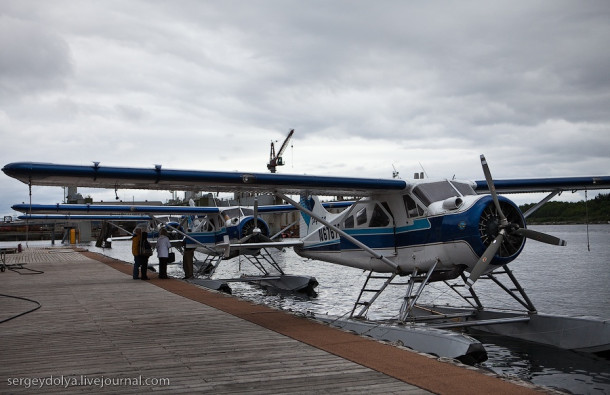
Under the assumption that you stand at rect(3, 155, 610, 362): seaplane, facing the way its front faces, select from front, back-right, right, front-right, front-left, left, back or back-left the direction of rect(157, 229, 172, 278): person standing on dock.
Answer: back

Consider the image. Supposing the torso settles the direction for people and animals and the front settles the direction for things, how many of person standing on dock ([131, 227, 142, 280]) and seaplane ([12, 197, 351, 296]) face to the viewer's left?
0

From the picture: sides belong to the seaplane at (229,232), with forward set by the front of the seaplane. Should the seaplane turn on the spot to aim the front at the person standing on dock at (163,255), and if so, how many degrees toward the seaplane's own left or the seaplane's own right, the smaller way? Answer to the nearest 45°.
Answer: approximately 90° to the seaplane's own right

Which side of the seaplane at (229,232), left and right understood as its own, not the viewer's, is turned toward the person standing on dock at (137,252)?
right

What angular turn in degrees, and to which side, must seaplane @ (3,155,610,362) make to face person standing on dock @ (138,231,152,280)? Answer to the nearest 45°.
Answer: approximately 180°

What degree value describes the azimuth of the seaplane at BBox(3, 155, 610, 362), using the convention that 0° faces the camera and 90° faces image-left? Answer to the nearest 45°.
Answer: approximately 315°

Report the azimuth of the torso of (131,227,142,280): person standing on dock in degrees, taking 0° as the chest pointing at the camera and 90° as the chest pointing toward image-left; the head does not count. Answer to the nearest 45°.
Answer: approximately 270°

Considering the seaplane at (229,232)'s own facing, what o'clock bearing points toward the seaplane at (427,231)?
the seaplane at (427,231) is roughly at 1 o'clock from the seaplane at (229,232).

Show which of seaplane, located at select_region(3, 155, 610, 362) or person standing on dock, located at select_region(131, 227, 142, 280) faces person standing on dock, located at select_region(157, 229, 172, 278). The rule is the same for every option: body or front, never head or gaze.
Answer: person standing on dock, located at select_region(131, 227, 142, 280)
